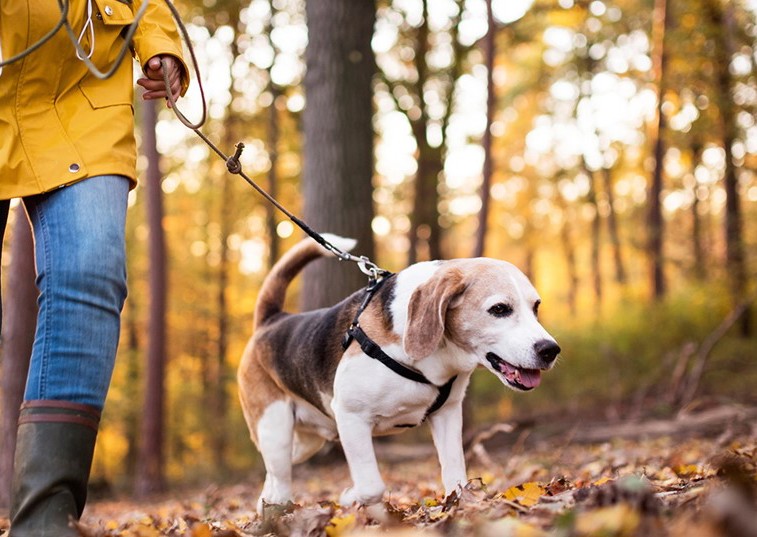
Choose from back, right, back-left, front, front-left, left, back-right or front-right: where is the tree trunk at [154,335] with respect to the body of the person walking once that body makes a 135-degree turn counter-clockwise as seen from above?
front

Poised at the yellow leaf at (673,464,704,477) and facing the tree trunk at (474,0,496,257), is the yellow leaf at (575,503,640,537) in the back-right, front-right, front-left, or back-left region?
back-left

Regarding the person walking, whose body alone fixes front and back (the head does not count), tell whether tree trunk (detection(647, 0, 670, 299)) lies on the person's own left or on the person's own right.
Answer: on the person's own left

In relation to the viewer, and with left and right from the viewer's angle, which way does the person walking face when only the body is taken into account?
facing the viewer and to the right of the viewer

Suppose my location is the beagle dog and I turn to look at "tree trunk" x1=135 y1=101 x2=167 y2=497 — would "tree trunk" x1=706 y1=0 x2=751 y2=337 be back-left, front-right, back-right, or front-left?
front-right

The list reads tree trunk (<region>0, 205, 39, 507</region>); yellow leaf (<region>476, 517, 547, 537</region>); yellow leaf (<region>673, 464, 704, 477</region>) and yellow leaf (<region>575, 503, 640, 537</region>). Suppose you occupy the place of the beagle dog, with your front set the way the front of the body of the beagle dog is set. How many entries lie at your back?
1

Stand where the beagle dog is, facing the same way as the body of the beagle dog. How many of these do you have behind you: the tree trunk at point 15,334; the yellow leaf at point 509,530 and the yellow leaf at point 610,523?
1

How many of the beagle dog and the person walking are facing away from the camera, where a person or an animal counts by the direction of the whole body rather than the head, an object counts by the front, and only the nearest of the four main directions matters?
0

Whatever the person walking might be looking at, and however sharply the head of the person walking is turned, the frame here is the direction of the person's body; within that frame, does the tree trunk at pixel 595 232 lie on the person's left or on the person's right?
on the person's left

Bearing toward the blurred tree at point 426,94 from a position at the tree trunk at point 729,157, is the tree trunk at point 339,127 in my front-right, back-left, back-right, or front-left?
front-left

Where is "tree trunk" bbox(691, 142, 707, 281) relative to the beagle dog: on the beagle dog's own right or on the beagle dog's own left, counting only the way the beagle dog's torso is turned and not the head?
on the beagle dog's own left

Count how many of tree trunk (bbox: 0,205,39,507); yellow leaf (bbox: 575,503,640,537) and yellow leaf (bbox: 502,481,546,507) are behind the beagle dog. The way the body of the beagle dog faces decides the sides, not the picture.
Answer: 1

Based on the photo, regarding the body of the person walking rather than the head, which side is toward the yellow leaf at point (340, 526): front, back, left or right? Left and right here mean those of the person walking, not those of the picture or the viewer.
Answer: front

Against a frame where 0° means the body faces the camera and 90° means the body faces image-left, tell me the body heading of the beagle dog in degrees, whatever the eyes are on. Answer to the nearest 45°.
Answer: approximately 315°

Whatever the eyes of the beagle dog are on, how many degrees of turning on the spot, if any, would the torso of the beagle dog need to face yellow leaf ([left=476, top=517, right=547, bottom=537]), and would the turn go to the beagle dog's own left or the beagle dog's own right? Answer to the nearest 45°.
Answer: approximately 45° to the beagle dog's own right

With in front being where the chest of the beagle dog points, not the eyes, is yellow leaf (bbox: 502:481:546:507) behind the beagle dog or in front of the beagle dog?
in front
